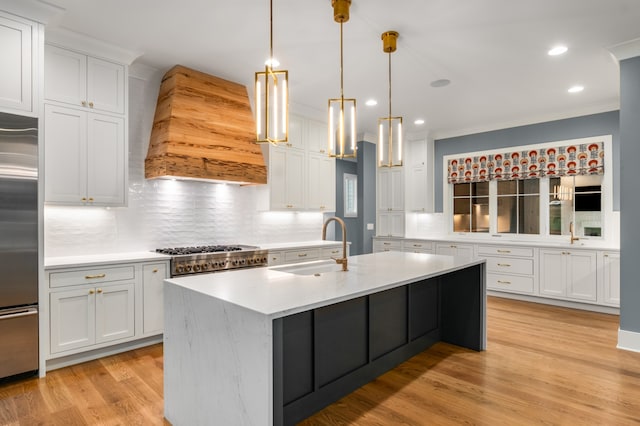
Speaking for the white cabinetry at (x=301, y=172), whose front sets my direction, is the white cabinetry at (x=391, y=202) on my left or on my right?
on my left

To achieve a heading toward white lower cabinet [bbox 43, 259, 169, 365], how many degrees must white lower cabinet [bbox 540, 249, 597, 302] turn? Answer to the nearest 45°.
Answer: approximately 45° to its right

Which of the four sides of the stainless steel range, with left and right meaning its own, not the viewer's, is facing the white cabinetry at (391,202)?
left

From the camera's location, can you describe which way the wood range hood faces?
facing the viewer and to the right of the viewer

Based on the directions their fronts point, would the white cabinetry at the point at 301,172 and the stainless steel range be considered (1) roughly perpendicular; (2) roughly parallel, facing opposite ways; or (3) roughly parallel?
roughly parallel

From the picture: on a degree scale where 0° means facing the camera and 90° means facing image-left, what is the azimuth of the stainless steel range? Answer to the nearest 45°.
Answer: approximately 315°

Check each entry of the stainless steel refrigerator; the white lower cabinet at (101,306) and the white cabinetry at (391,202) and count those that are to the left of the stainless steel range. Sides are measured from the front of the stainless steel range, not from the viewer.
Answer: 1

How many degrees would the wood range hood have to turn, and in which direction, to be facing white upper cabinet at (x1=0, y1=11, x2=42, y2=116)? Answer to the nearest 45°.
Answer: approximately 90° to its right

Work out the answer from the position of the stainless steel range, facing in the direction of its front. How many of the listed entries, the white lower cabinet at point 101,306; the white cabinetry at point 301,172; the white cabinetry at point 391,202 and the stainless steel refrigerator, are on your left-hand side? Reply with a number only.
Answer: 2

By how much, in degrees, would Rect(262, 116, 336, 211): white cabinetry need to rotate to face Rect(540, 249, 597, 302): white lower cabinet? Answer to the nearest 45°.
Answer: approximately 45° to its left

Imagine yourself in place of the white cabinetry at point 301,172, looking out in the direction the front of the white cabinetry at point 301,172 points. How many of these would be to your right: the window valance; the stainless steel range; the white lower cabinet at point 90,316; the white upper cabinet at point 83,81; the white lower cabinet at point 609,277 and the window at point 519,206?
3

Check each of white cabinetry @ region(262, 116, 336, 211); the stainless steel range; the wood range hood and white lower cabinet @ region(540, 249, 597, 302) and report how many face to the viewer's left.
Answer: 0

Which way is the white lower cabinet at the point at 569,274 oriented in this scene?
toward the camera

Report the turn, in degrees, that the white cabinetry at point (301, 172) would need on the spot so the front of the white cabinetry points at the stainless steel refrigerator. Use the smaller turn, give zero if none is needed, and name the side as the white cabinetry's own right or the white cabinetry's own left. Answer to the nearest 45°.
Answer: approximately 90° to the white cabinetry's own right
